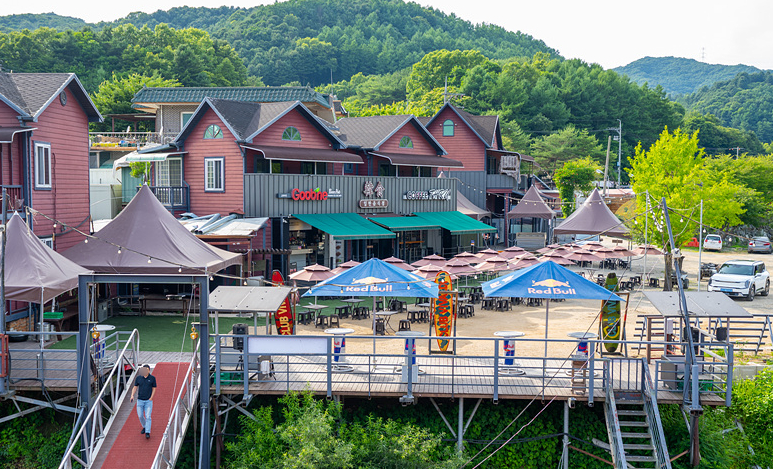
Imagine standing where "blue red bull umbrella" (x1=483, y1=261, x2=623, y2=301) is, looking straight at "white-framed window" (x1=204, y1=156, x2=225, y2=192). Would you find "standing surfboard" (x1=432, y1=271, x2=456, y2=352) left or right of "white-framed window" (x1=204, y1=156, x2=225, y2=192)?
left

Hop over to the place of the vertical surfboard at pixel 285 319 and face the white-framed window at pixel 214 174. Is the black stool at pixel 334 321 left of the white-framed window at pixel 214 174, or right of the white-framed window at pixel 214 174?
right

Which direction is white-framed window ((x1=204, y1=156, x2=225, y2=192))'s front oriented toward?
toward the camera

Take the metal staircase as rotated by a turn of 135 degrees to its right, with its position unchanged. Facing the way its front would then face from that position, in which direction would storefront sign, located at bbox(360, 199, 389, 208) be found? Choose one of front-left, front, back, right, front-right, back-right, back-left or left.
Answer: front

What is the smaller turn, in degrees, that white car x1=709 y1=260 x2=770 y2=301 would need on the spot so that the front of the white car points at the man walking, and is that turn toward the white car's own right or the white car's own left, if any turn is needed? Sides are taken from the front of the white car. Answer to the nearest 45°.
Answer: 0° — it already faces them

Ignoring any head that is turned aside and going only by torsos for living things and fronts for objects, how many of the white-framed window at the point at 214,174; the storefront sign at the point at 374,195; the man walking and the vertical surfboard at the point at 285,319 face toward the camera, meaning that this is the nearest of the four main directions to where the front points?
4

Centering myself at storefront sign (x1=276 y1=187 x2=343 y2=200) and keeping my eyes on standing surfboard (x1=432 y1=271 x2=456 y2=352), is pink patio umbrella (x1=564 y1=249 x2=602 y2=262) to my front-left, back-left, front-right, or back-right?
front-left

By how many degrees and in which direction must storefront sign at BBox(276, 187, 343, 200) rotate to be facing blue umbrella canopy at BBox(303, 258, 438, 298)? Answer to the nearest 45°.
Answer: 0° — it already faces it

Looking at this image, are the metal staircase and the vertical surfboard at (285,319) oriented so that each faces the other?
no

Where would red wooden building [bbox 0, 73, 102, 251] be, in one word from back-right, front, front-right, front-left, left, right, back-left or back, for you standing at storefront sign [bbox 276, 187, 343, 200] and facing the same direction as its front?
front-right

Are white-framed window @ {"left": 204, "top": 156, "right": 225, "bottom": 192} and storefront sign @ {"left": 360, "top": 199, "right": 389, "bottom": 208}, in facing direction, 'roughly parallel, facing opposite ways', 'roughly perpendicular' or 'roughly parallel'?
roughly parallel

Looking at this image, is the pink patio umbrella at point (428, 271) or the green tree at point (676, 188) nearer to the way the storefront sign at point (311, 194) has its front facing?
the pink patio umbrella

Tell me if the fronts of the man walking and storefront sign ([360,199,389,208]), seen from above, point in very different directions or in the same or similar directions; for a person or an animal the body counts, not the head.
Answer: same or similar directions

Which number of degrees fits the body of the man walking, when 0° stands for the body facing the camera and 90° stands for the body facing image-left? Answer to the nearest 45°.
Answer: approximately 0°

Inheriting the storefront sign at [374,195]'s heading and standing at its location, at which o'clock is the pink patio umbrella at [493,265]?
The pink patio umbrella is roughly at 11 o'clock from the storefront sign.

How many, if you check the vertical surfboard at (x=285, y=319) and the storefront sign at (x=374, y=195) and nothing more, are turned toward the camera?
2

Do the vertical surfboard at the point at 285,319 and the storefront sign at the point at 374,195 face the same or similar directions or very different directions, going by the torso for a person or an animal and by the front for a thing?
same or similar directions

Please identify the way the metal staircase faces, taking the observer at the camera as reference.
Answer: facing the viewer

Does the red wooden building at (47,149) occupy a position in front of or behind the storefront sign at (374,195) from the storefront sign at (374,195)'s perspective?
in front

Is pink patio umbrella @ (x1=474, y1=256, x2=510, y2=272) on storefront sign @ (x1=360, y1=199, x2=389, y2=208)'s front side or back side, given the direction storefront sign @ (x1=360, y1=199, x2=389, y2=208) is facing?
on the front side

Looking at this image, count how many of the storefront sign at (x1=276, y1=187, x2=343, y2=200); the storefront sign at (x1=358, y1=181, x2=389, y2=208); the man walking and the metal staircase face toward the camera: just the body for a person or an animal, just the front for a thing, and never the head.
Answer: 4

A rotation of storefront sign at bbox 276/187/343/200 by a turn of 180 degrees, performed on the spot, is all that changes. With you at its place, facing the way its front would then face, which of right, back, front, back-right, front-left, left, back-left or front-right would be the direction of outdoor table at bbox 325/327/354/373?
back
